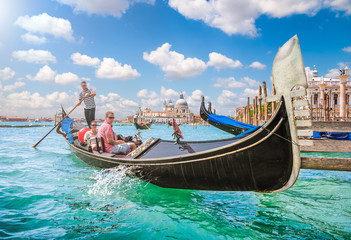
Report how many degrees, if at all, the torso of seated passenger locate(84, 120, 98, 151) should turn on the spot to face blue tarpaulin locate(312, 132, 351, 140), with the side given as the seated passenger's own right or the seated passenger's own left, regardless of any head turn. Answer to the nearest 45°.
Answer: approximately 45° to the seated passenger's own left

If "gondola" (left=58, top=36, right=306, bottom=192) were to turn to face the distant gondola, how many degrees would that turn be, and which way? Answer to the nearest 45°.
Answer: approximately 135° to its left

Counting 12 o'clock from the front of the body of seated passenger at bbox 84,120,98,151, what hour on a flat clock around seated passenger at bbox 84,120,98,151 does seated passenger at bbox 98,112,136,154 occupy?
seated passenger at bbox 98,112,136,154 is roughly at 1 o'clock from seated passenger at bbox 84,120,98,151.

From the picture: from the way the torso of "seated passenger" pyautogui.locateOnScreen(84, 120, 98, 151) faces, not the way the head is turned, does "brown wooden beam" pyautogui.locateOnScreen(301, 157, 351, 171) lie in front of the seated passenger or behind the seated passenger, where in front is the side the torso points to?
in front

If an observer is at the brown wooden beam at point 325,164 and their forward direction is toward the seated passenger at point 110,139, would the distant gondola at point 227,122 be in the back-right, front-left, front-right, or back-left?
front-right

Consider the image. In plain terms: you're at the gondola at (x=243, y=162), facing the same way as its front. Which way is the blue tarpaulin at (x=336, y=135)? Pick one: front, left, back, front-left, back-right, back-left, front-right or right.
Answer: left

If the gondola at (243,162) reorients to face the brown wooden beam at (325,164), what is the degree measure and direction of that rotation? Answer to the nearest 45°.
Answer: approximately 45° to its left

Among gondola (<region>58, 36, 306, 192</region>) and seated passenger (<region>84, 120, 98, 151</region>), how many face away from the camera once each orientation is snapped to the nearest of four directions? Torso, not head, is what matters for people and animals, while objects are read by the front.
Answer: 0

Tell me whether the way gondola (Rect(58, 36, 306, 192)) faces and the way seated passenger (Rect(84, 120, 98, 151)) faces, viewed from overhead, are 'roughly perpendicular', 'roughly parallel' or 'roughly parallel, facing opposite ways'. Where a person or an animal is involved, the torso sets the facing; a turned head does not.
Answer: roughly parallel

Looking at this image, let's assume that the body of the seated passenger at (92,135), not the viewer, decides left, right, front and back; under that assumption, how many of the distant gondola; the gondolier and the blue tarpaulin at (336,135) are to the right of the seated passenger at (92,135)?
0

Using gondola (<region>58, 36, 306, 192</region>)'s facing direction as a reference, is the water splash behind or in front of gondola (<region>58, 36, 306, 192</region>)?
behind

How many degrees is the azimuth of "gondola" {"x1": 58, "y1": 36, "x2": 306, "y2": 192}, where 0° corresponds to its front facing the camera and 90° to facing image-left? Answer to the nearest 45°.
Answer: approximately 315°

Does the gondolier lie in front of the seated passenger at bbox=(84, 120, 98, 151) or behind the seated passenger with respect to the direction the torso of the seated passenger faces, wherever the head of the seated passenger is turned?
behind

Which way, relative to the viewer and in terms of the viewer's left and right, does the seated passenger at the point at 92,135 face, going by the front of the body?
facing the viewer and to the right of the viewer
